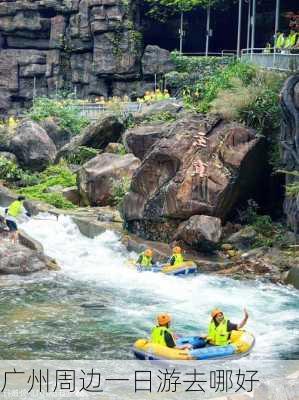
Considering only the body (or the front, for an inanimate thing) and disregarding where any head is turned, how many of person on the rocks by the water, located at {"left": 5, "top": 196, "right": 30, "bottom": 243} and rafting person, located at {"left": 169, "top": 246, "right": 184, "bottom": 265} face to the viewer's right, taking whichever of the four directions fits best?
1

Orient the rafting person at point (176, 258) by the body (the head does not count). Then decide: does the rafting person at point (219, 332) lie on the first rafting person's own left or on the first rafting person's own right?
on the first rafting person's own left

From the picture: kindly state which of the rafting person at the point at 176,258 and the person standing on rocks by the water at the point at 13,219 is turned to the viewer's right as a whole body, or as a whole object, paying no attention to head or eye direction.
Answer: the person standing on rocks by the water at the point at 13,219

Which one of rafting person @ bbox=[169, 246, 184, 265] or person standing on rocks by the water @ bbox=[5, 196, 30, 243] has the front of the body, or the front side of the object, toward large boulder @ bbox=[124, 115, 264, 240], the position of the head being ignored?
person standing on rocks by the water @ bbox=[5, 196, 30, 243]

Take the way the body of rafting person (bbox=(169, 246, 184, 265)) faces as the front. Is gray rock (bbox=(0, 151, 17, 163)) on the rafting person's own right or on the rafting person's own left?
on the rafting person's own right

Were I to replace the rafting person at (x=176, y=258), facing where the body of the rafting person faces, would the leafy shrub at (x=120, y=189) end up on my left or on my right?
on my right

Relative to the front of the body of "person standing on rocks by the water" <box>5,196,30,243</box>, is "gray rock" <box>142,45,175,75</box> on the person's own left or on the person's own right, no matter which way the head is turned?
on the person's own left

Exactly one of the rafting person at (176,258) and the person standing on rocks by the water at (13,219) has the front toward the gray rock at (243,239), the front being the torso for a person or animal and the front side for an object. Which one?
the person standing on rocks by the water at (13,219)

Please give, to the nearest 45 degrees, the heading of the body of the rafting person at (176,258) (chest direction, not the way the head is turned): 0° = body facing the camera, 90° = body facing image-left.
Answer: approximately 45°

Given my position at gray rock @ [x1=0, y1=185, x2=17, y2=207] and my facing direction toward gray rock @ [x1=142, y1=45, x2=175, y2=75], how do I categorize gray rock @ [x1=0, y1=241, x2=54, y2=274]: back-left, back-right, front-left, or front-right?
back-right

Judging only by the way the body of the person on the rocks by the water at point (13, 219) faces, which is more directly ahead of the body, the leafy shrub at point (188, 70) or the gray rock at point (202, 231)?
the gray rock

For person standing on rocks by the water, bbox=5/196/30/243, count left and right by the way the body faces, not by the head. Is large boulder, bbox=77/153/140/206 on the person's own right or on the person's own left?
on the person's own left

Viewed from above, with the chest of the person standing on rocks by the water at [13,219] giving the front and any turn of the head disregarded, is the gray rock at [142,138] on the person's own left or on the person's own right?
on the person's own left

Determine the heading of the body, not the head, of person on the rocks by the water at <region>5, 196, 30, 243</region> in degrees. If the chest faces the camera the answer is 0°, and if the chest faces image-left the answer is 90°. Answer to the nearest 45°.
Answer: approximately 270°

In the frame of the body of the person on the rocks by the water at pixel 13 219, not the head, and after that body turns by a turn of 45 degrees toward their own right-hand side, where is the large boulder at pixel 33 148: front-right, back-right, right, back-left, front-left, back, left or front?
back-left
